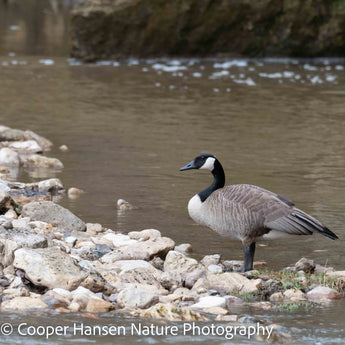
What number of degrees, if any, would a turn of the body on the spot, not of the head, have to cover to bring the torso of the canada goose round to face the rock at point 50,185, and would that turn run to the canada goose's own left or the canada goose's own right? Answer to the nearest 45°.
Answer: approximately 45° to the canada goose's own right

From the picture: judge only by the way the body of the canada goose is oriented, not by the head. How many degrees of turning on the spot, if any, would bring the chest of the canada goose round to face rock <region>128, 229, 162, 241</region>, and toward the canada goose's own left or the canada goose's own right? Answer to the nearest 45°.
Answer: approximately 45° to the canada goose's own right

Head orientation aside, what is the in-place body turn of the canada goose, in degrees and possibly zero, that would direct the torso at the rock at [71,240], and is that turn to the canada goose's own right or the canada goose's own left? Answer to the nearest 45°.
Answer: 0° — it already faces it

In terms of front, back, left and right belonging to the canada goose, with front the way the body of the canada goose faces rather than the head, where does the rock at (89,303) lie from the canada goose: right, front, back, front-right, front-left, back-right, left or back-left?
front-left

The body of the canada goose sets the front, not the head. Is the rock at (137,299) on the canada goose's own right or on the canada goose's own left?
on the canada goose's own left

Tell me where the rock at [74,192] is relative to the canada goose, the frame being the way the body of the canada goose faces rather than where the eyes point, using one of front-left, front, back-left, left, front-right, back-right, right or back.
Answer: front-right

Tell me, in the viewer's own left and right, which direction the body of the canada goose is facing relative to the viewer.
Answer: facing to the left of the viewer

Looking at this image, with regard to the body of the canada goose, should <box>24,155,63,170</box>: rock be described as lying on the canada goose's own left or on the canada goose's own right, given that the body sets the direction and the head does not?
on the canada goose's own right

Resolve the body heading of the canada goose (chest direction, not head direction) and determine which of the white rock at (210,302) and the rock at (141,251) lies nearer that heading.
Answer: the rock

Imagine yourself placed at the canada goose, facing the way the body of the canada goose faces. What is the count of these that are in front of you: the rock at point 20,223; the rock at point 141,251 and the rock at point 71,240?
3

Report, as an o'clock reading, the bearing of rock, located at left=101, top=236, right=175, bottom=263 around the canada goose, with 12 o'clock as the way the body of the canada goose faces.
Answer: The rock is roughly at 12 o'clock from the canada goose.

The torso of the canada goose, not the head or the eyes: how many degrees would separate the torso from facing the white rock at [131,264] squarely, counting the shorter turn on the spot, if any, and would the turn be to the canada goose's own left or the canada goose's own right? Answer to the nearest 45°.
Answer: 0° — it already faces it

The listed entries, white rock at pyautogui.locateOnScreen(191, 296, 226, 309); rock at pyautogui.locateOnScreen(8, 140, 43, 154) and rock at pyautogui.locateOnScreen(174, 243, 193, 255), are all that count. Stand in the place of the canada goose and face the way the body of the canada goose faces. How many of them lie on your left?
1
